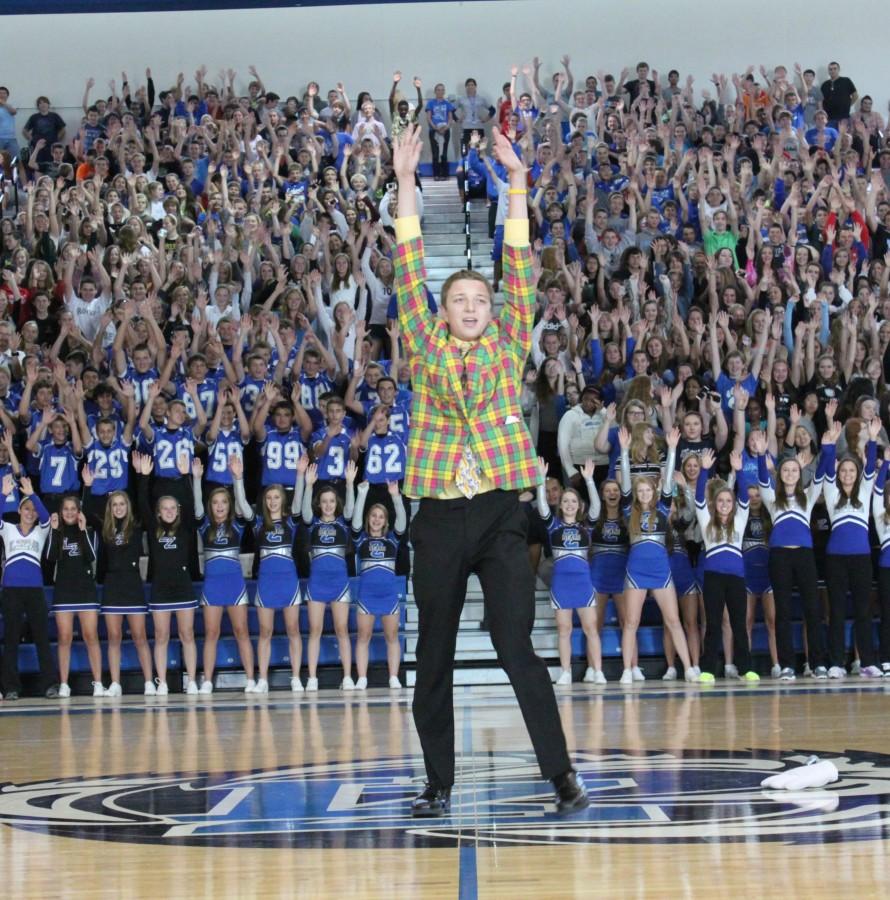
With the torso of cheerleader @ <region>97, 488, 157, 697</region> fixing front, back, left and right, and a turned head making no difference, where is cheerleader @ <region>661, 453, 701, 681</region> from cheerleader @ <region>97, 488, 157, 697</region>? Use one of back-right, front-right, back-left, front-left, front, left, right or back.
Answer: left

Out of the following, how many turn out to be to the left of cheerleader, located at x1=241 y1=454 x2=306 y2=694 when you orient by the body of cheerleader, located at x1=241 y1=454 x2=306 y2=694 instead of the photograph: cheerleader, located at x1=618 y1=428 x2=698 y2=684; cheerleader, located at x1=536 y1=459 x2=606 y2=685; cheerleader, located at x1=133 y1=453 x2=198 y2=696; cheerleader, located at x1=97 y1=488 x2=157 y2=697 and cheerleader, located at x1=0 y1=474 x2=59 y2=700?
2

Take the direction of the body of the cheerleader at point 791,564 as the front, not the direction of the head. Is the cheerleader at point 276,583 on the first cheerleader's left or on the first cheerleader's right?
on the first cheerleader's right

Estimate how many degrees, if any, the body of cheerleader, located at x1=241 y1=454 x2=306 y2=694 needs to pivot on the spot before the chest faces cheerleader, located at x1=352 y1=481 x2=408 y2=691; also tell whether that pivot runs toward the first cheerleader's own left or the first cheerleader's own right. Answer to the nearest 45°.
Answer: approximately 90° to the first cheerleader's own left

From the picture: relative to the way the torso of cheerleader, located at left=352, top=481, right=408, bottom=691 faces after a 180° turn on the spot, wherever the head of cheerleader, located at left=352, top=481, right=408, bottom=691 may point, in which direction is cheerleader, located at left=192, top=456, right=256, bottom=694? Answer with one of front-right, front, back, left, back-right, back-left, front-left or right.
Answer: left

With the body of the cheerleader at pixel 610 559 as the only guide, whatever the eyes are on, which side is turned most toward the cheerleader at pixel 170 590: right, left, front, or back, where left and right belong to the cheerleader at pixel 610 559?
right

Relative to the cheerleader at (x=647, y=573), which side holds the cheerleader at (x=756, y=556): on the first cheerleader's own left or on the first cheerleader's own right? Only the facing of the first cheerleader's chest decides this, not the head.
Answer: on the first cheerleader's own left

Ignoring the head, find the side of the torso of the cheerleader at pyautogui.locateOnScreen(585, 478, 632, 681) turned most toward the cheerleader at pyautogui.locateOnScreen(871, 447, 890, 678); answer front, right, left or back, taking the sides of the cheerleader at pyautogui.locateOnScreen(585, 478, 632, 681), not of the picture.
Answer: left

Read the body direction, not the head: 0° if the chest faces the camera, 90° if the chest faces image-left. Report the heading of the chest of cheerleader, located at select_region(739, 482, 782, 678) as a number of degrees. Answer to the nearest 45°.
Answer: approximately 0°

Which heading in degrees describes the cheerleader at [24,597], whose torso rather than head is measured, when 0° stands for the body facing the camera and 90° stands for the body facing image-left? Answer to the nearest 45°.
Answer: approximately 0°

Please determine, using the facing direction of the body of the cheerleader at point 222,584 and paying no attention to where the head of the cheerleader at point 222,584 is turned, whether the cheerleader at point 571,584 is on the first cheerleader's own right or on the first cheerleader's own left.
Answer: on the first cheerleader's own left
